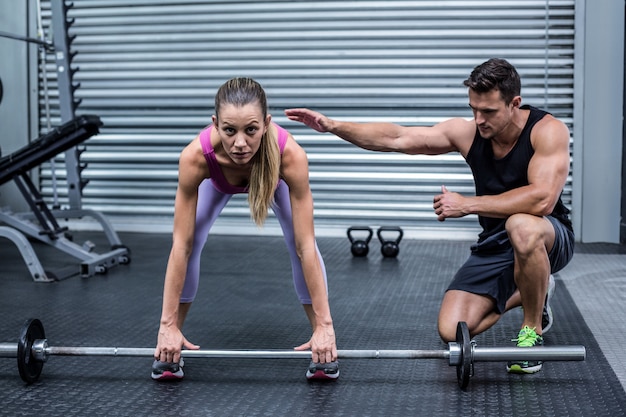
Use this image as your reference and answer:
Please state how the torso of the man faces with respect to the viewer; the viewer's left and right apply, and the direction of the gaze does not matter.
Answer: facing the viewer and to the left of the viewer

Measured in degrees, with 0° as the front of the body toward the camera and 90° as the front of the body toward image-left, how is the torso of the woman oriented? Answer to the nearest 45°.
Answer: approximately 0°

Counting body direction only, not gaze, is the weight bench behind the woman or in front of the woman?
behind

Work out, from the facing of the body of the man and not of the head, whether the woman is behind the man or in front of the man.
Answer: in front

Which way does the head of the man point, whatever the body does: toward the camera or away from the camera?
toward the camera

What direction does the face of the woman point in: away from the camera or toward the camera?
toward the camera

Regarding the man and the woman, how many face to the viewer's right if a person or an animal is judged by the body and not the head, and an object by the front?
0

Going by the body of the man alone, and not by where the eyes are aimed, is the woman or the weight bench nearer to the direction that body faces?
the woman
